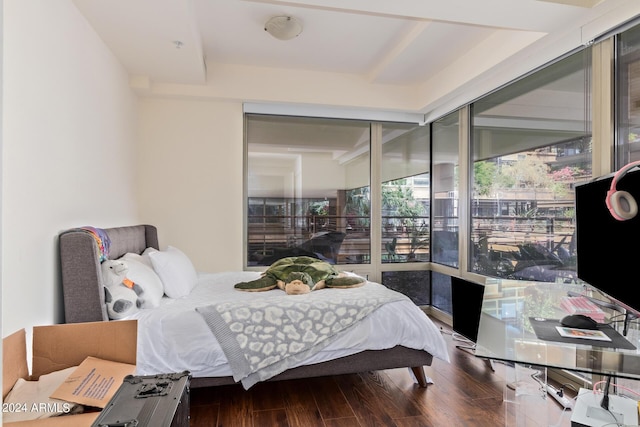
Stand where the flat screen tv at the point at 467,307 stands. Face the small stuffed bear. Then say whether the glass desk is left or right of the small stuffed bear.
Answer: left

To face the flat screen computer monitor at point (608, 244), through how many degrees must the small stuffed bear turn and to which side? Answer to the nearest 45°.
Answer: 0° — it already faces it

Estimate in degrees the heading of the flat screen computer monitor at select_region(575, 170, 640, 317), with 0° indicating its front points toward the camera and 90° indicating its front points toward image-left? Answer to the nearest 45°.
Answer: approximately 45°

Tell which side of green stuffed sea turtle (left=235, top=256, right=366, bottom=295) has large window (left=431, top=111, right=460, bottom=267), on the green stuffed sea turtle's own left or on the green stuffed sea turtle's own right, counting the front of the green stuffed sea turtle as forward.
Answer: on the green stuffed sea turtle's own left

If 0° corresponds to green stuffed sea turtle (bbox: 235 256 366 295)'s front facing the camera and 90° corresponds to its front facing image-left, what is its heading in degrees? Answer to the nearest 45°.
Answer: approximately 0°

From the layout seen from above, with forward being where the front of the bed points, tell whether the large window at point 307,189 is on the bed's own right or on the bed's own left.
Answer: on the bed's own left

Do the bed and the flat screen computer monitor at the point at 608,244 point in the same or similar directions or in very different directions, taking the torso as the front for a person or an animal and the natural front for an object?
very different directions

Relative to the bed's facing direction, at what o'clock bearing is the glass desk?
The glass desk is roughly at 1 o'clock from the bed.

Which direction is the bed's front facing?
to the viewer's right
